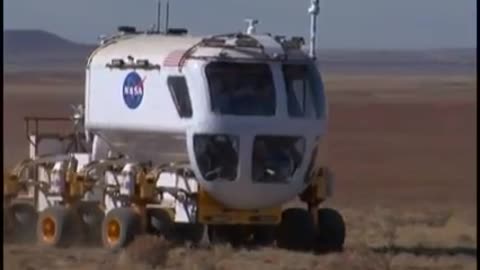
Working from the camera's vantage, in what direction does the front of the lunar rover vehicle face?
facing the viewer and to the right of the viewer
